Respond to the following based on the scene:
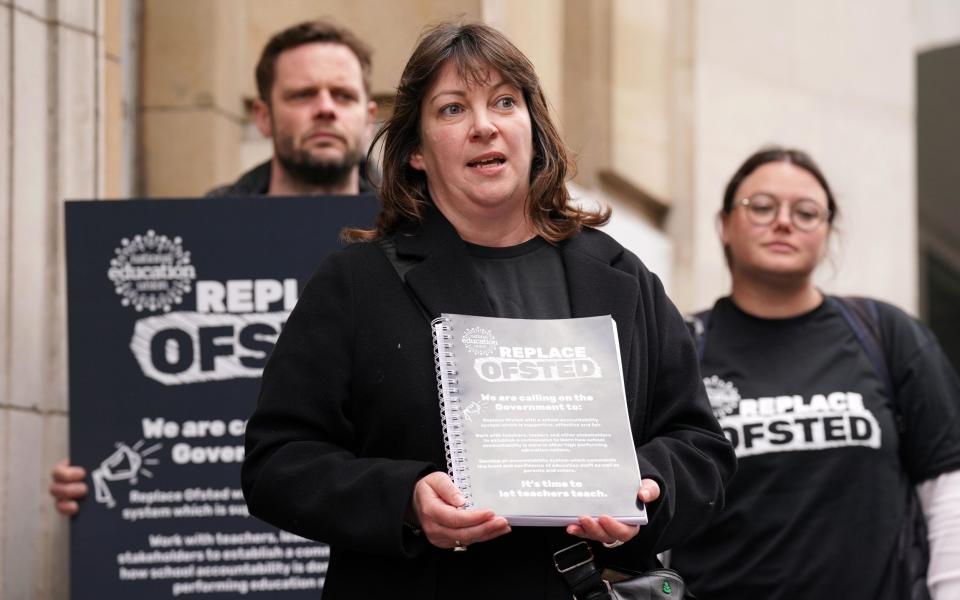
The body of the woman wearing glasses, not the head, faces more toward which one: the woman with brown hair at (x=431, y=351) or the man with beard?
the woman with brown hair

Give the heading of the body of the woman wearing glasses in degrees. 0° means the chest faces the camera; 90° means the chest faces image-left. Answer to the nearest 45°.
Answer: approximately 0°

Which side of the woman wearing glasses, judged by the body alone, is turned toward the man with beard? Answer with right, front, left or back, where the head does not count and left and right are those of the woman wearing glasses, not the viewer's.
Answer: right

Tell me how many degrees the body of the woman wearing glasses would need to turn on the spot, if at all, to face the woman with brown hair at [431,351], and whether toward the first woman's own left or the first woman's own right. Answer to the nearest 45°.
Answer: approximately 45° to the first woman's own right
